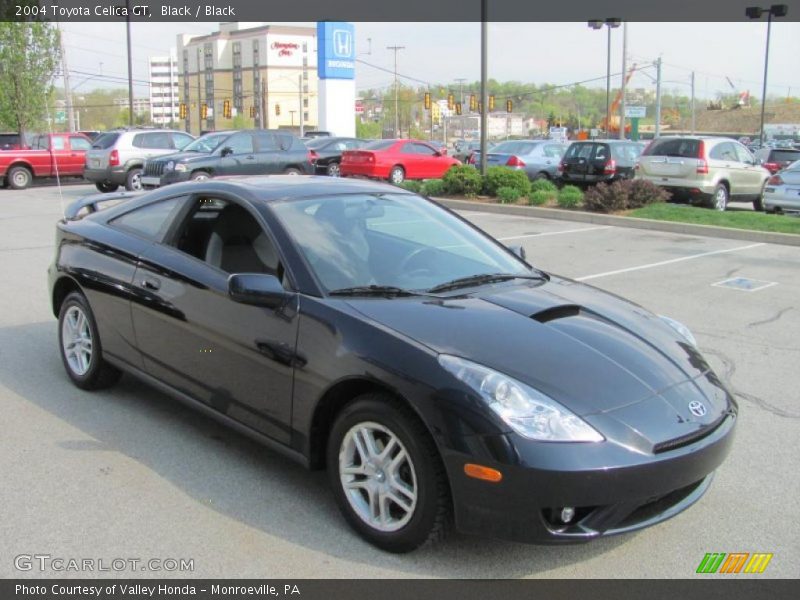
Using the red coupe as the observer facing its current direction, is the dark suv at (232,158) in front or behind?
behind

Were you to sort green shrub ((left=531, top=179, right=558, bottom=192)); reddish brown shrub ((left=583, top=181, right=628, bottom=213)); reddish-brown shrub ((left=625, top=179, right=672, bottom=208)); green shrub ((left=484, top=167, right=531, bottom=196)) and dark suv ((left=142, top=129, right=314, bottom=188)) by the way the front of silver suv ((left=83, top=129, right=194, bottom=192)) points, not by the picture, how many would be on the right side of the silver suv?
5

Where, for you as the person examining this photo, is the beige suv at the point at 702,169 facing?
facing away from the viewer and to the right of the viewer

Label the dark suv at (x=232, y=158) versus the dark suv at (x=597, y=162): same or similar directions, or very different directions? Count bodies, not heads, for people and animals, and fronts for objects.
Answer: very different directions

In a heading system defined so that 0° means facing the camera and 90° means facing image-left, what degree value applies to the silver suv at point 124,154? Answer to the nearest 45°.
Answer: approximately 225°

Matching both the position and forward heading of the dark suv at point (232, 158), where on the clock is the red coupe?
The red coupe is roughly at 6 o'clock from the dark suv.

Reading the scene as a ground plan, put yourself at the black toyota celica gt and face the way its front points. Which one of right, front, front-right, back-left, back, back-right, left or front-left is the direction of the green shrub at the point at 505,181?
back-left

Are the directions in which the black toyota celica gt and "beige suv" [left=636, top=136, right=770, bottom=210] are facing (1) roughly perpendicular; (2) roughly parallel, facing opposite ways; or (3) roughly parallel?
roughly perpendicular

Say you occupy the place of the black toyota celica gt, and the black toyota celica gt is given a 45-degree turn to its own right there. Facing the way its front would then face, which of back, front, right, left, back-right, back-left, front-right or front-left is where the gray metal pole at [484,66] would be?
back

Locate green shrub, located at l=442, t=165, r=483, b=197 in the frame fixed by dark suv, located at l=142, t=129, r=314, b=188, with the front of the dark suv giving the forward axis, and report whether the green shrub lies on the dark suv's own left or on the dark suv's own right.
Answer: on the dark suv's own left

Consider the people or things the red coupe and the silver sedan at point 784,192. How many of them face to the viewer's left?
0

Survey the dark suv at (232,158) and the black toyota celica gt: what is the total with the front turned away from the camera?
0

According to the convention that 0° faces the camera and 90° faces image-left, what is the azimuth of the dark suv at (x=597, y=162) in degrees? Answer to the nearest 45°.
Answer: approximately 225°
